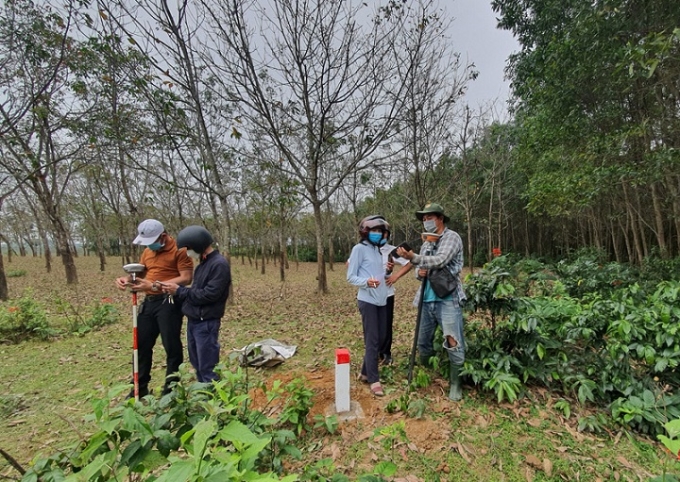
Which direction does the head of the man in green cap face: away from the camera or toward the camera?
toward the camera

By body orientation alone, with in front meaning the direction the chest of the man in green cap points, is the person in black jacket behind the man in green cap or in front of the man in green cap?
in front

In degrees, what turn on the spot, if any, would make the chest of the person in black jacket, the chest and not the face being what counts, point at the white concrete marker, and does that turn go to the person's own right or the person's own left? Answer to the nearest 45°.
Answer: approximately 135° to the person's own left

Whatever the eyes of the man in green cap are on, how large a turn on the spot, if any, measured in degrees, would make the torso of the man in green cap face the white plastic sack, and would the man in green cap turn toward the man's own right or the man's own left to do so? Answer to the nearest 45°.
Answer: approximately 45° to the man's own right

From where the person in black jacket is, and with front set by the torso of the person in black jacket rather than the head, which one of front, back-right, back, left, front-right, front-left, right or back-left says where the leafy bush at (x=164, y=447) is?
left

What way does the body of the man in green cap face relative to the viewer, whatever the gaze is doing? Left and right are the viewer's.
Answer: facing the viewer and to the left of the viewer

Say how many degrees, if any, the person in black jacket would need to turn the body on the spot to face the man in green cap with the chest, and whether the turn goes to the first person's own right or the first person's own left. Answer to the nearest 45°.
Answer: approximately 180°

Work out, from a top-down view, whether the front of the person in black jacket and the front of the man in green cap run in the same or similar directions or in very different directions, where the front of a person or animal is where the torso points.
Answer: same or similar directions

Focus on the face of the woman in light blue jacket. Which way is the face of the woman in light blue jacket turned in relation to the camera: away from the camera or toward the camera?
toward the camera

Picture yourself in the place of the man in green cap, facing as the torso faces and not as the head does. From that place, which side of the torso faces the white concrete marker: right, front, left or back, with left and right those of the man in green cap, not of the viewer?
front

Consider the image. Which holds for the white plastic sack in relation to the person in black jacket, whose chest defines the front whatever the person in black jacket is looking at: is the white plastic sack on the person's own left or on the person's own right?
on the person's own right

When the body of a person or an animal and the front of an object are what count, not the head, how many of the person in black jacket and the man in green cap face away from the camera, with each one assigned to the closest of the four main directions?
0

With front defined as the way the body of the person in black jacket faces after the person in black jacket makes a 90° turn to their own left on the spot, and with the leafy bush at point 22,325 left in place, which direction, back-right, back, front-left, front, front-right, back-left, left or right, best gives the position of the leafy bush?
back-right

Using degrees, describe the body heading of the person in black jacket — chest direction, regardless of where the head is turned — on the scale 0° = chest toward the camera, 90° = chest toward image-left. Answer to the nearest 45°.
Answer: approximately 90°
